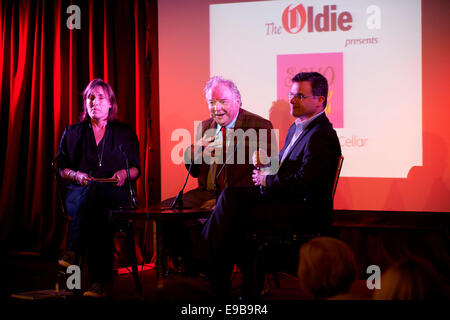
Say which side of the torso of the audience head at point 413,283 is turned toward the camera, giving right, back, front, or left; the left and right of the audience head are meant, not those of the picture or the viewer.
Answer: back

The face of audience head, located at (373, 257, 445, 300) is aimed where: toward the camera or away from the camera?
away from the camera

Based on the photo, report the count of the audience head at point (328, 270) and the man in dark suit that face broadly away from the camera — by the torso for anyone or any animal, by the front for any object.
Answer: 1

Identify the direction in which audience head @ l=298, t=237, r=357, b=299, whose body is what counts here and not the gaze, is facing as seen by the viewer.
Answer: away from the camera

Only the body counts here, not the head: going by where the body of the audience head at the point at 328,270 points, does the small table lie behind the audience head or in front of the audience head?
in front

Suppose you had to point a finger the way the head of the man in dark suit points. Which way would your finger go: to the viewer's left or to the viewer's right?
to the viewer's left

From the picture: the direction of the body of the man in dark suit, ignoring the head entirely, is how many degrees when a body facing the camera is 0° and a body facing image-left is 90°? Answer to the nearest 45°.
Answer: approximately 90°

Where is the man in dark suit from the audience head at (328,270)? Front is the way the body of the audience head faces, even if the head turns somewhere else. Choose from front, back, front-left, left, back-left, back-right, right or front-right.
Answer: front

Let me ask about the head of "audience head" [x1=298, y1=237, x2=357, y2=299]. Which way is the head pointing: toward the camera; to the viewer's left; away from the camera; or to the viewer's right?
away from the camera
